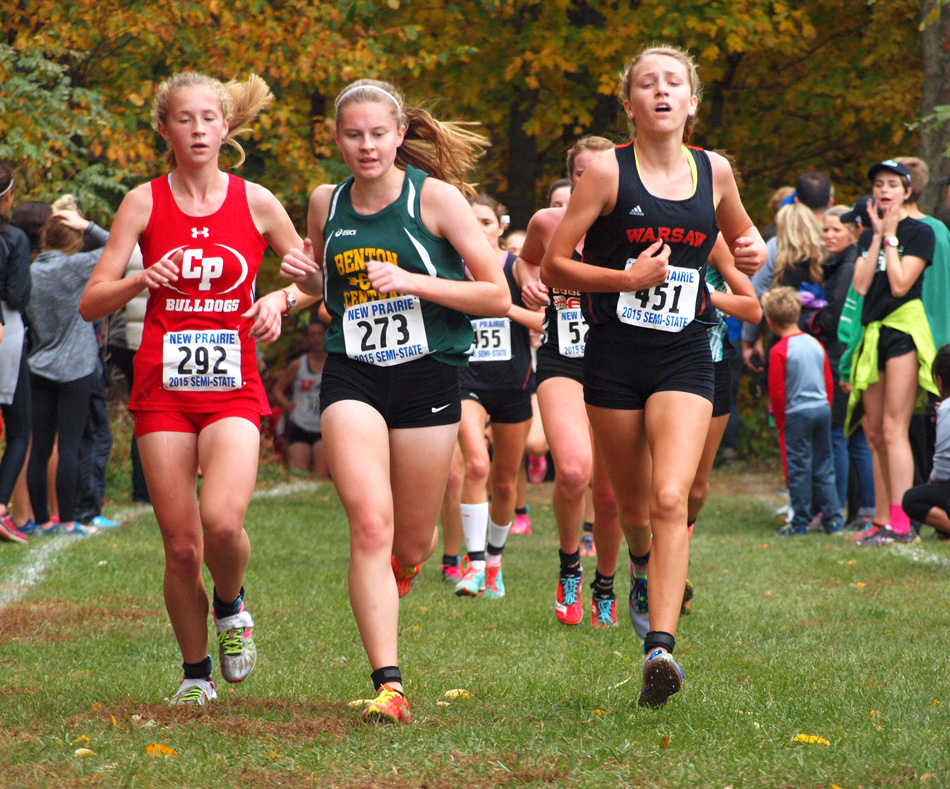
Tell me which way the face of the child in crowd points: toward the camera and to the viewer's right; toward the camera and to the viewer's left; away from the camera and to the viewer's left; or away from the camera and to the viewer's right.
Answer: away from the camera and to the viewer's left

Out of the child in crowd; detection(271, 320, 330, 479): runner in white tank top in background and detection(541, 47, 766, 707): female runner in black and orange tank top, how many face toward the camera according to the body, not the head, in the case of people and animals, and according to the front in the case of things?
2

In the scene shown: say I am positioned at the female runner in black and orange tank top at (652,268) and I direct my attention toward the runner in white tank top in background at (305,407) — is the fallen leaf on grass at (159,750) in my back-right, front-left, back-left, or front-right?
back-left

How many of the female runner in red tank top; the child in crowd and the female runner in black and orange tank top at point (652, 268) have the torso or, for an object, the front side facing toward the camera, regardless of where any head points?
2

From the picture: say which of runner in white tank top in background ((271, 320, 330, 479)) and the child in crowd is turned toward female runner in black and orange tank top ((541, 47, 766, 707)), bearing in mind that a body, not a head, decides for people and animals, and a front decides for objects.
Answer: the runner in white tank top in background
